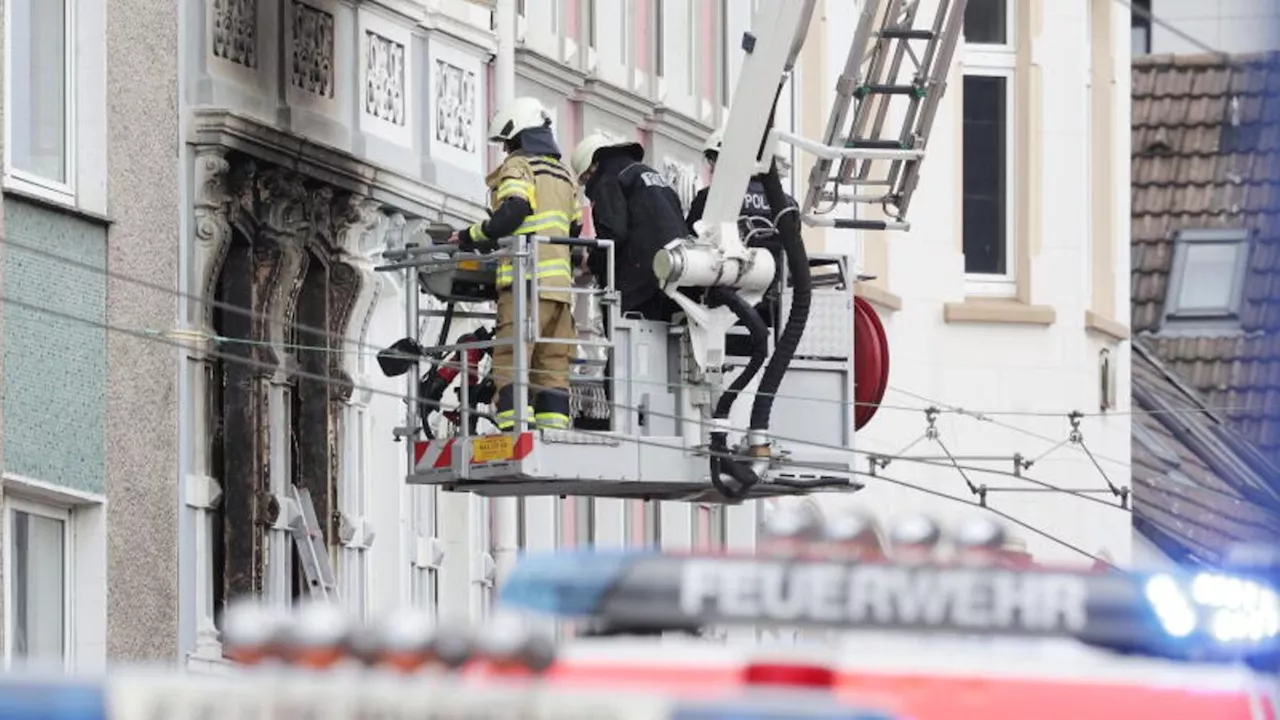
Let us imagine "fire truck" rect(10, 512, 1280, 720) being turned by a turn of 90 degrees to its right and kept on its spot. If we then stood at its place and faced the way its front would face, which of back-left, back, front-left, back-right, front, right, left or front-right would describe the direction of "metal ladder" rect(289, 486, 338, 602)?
right

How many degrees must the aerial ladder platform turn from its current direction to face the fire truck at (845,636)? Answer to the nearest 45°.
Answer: approximately 135° to its left

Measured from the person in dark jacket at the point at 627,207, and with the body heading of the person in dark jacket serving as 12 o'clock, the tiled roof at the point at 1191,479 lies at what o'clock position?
The tiled roof is roughly at 2 o'clock from the person in dark jacket.

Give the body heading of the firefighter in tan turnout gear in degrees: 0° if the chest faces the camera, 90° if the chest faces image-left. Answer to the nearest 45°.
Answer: approximately 135°

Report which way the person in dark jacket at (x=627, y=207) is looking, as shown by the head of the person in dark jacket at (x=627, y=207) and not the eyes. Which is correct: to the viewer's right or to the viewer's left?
to the viewer's left

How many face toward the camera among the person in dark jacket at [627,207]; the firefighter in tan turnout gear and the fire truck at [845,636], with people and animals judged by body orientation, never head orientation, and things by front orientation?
1

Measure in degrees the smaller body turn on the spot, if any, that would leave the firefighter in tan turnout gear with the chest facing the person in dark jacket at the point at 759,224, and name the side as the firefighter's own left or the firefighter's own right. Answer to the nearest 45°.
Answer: approximately 90° to the firefighter's own right

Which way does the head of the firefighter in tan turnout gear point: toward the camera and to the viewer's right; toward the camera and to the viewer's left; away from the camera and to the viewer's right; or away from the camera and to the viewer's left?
away from the camera and to the viewer's left

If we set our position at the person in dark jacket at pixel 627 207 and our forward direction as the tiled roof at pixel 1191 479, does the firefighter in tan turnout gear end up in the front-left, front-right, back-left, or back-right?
back-left

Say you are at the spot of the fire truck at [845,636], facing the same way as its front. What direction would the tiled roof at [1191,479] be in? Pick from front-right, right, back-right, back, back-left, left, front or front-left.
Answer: back

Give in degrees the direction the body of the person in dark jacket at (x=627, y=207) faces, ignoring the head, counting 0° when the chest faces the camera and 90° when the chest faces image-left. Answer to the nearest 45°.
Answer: approximately 135°
